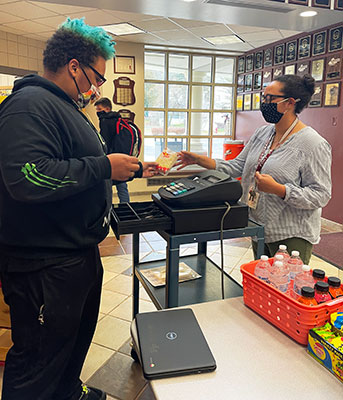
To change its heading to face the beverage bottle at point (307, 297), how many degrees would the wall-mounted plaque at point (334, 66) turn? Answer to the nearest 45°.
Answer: approximately 45° to its left

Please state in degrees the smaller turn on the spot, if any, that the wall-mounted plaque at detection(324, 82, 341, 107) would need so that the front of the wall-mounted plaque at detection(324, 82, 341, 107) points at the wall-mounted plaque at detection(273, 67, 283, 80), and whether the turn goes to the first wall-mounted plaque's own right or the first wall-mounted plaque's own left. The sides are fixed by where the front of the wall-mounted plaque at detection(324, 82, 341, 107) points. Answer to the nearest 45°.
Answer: approximately 90° to the first wall-mounted plaque's own right

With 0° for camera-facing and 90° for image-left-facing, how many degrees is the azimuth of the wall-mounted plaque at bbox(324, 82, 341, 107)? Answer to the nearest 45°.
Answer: approximately 45°

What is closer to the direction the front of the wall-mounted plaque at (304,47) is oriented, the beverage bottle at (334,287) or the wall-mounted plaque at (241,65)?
the beverage bottle

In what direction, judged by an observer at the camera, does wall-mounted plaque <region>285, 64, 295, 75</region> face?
facing the viewer and to the left of the viewer

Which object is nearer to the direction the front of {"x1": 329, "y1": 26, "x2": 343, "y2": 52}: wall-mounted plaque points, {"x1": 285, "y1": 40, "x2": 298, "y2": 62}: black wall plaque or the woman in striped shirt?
the woman in striped shirt

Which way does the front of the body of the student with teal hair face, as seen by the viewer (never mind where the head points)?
to the viewer's right

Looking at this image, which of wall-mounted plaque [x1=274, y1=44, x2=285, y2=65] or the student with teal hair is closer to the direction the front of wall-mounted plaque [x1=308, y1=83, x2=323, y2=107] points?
the student with teal hair

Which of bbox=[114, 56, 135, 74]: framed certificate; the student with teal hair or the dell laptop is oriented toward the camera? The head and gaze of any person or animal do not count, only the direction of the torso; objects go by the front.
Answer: the framed certificate

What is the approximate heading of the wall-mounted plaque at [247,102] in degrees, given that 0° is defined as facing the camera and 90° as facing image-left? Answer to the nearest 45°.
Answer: approximately 45°
